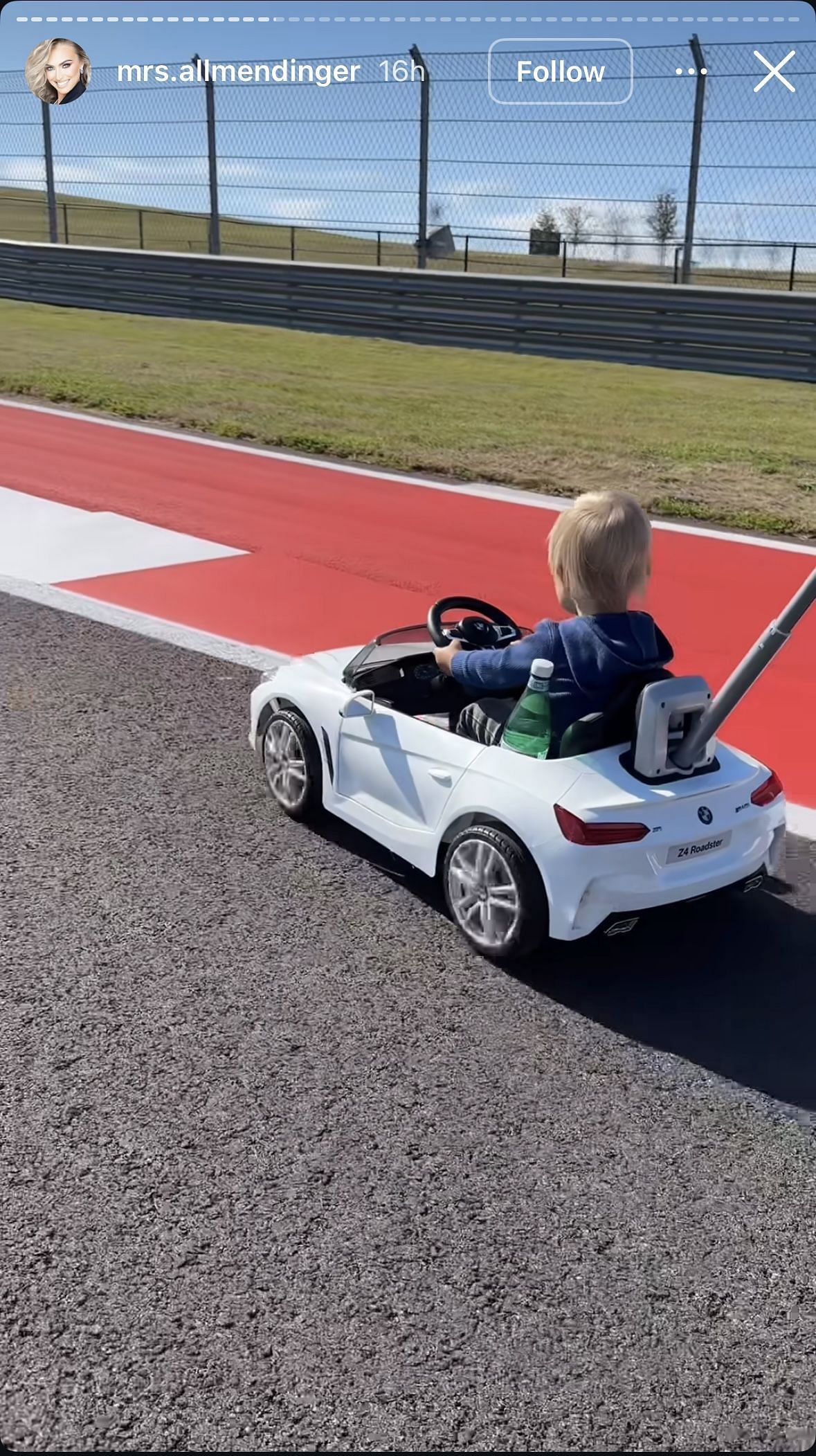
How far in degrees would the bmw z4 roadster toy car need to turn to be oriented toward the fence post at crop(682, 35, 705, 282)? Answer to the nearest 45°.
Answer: approximately 45° to its right

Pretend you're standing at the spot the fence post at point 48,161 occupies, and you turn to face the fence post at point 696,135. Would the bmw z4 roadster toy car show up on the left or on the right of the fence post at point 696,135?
right

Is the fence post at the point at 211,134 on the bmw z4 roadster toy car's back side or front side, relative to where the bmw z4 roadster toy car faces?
on the front side

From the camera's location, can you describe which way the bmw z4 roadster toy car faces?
facing away from the viewer and to the left of the viewer

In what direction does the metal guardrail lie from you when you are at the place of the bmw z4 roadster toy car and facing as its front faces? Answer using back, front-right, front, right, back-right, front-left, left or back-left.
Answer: front-right
